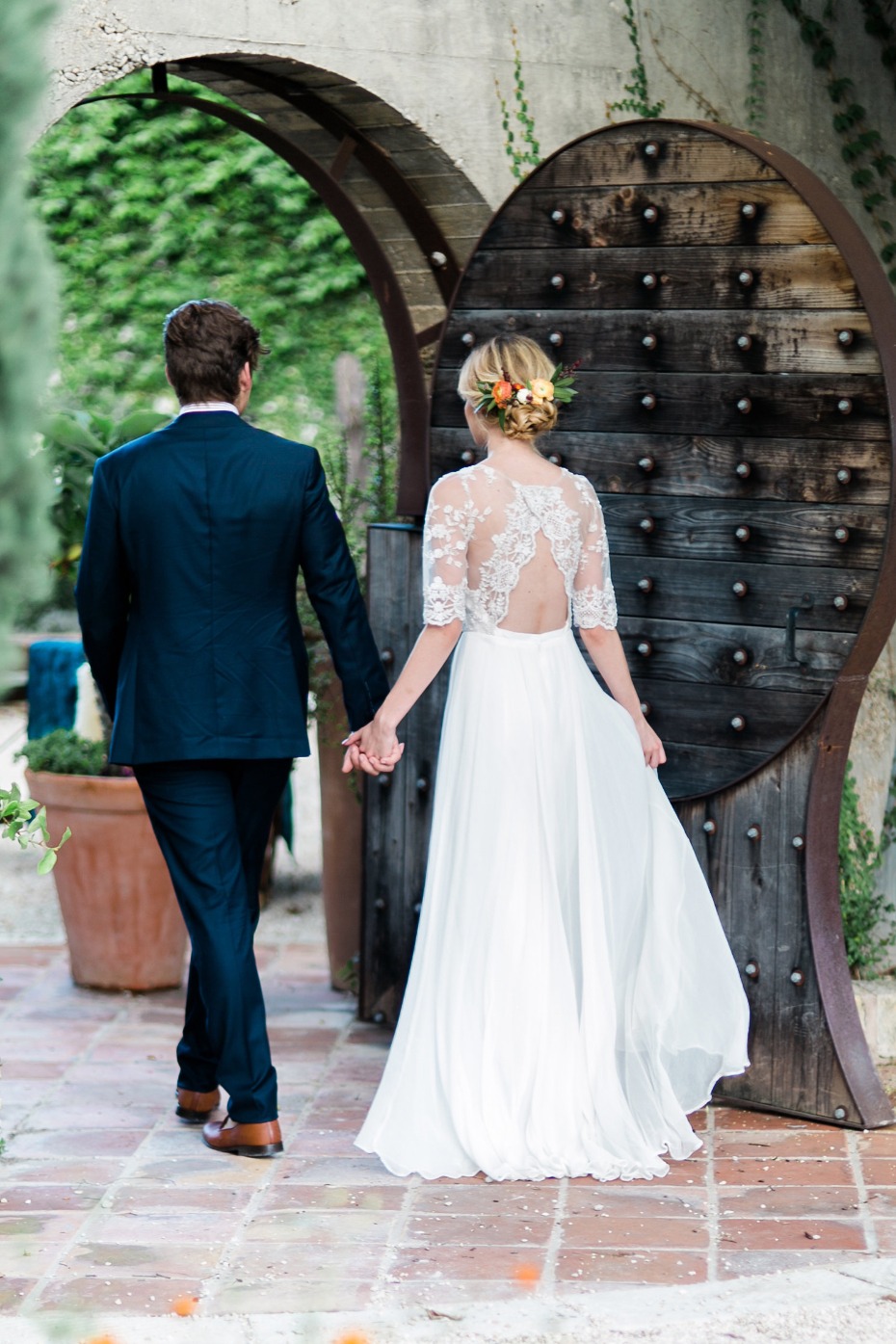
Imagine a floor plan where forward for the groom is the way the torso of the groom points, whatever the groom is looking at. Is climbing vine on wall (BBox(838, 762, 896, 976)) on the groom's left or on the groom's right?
on the groom's right

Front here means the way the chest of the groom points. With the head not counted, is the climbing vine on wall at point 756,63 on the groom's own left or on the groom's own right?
on the groom's own right

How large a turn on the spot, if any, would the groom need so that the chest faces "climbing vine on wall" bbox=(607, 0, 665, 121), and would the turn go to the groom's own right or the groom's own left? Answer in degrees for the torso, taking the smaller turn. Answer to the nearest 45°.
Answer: approximately 45° to the groom's own right

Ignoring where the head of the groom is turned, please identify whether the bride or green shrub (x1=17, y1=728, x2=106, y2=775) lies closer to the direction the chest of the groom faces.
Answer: the green shrub

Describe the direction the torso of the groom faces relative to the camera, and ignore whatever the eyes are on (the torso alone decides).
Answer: away from the camera

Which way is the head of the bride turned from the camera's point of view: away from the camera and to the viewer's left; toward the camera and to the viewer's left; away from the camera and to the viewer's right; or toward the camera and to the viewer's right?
away from the camera and to the viewer's left

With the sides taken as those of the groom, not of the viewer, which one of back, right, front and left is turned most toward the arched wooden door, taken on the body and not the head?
right
